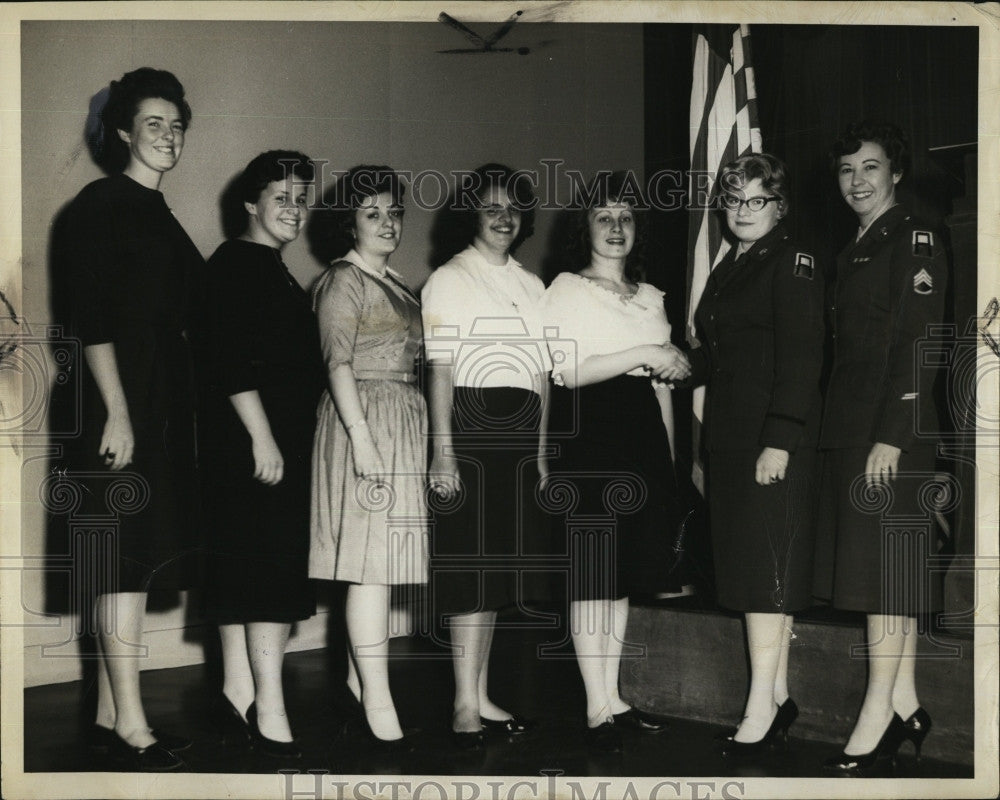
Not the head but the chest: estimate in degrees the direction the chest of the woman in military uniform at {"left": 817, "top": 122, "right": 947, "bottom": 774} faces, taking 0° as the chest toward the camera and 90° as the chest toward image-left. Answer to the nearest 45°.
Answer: approximately 45°

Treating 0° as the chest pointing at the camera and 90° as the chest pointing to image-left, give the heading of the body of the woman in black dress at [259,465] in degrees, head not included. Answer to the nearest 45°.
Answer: approximately 315°

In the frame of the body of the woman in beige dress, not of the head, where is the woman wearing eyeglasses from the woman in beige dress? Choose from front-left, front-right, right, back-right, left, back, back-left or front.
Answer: front-left

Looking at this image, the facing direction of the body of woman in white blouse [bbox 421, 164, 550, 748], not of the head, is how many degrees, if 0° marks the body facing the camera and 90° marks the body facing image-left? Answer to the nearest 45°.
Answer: approximately 315°

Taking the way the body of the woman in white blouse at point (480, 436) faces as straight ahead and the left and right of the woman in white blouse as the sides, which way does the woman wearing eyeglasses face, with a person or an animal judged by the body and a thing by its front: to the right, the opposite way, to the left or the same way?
to the right

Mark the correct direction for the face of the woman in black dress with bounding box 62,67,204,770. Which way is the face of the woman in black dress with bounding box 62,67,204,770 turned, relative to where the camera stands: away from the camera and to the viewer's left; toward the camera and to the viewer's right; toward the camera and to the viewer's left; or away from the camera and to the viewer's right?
toward the camera and to the viewer's right
